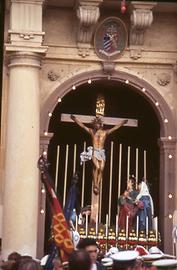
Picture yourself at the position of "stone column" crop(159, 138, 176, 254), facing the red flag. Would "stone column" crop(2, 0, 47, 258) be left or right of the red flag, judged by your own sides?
right

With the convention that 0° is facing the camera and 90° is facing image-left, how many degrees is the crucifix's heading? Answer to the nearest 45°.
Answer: approximately 0°

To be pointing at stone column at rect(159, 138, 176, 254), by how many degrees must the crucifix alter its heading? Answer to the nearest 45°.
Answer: approximately 90° to its left

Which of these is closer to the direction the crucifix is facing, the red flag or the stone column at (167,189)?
the red flag

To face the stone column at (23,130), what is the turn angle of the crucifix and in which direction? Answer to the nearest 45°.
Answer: approximately 45° to its right

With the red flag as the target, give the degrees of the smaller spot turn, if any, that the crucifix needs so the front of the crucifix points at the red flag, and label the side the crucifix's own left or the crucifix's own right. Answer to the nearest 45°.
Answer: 0° — it already faces it

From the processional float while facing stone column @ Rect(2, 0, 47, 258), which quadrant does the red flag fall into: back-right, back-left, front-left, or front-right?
front-left

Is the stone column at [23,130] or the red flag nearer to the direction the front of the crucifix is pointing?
the red flag
